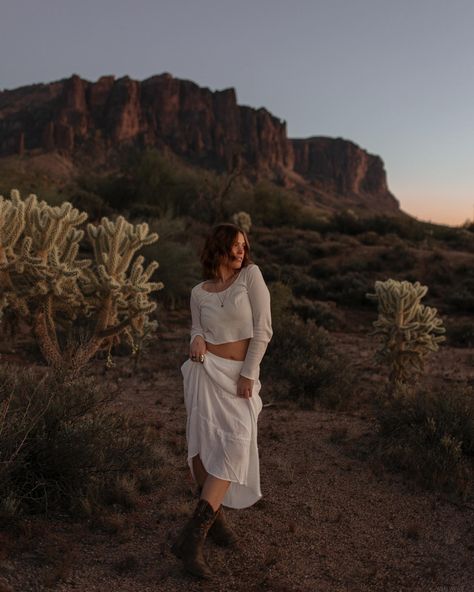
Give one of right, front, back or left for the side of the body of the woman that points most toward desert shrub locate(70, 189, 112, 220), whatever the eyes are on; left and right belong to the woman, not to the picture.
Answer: back

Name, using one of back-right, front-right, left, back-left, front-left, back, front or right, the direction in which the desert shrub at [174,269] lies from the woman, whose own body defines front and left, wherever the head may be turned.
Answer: back

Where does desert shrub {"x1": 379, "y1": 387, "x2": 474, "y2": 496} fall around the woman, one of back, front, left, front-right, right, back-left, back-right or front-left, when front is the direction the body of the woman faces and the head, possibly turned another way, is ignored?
back-left

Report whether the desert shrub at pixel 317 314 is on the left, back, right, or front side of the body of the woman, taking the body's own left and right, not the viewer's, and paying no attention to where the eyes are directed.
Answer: back

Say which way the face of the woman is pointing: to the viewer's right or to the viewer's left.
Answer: to the viewer's right

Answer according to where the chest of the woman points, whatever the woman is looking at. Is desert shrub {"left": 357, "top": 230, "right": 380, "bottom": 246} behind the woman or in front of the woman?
behind

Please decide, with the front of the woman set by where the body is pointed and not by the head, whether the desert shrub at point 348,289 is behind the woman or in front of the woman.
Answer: behind

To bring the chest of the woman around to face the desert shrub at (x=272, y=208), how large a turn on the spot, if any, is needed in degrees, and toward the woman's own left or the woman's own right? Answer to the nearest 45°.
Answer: approximately 180°

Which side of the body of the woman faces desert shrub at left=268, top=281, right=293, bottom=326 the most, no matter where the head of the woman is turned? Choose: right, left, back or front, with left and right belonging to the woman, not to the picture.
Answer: back

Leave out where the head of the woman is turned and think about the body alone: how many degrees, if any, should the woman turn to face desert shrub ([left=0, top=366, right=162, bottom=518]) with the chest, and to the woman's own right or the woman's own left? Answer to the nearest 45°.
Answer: approximately 135° to the woman's own right

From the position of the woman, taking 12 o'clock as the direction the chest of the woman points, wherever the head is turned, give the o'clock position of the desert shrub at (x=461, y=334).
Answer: The desert shrub is roughly at 7 o'clock from the woman.

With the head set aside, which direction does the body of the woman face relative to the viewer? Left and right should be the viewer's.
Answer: facing the viewer

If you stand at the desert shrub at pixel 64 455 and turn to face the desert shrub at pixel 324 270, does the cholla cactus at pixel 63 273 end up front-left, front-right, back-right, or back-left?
front-left

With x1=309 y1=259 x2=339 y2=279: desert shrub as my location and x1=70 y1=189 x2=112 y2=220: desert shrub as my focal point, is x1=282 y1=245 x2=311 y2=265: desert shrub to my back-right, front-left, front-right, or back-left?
front-right
